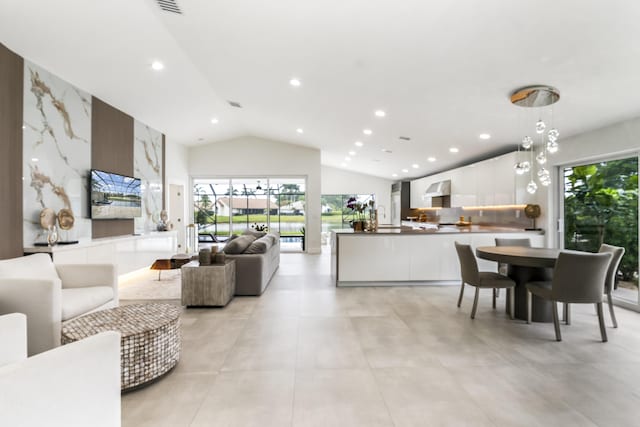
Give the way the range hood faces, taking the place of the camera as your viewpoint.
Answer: facing the viewer and to the left of the viewer

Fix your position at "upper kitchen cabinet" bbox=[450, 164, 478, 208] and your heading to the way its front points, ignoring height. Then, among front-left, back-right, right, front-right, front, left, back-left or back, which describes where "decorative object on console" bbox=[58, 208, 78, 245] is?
front

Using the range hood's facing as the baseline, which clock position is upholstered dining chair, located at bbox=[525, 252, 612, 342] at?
The upholstered dining chair is roughly at 10 o'clock from the range hood.

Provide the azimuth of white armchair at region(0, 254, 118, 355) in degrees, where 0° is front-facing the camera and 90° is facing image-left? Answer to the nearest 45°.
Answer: approximately 315°

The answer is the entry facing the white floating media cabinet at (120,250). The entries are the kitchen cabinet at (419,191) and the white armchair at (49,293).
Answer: the kitchen cabinet

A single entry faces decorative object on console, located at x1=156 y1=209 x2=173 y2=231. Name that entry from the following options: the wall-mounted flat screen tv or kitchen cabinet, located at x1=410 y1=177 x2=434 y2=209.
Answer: the kitchen cabinet

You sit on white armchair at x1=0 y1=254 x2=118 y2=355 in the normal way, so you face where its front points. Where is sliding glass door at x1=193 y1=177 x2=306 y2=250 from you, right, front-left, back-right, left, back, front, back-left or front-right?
left

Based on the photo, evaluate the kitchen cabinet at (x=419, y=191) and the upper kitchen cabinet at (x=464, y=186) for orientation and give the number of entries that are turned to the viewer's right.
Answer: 0

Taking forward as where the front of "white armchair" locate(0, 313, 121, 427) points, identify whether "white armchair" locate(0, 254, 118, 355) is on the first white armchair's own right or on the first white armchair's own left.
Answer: on the first white armchair's own left

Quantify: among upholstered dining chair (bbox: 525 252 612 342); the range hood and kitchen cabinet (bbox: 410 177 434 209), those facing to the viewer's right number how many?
0

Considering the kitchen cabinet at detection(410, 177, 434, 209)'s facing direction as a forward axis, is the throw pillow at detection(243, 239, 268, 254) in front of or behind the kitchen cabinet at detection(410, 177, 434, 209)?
in front

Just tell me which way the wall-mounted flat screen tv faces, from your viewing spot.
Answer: facing the viewer and to the right of the viewer

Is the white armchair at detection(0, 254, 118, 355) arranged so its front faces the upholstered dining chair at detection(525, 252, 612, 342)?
yes

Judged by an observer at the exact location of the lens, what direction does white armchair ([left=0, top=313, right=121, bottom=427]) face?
facing away from the viewer and to the right of the viewer

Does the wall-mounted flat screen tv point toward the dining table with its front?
yes

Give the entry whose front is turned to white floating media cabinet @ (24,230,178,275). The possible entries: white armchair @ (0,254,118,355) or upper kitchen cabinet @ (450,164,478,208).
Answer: the upper kitchen cabinet

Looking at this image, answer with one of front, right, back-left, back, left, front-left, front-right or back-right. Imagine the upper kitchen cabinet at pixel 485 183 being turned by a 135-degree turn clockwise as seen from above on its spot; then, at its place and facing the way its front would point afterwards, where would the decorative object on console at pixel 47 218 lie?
back-left
